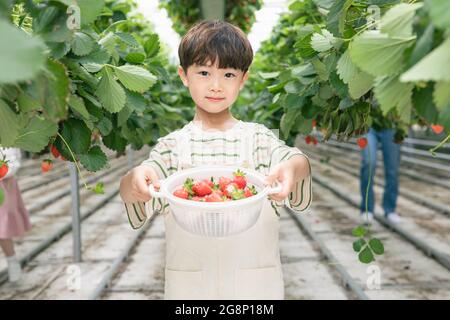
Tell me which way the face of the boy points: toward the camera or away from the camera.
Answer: toward the camera

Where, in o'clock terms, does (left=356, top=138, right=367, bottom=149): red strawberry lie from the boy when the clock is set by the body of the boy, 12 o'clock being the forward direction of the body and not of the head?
The red strawberry is roughly at 7 o'clock from the boy.

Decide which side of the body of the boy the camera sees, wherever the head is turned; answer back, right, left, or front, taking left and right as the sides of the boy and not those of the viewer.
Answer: front

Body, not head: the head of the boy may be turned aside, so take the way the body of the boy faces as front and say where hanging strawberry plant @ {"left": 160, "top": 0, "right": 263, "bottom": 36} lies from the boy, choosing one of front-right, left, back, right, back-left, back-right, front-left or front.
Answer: back
